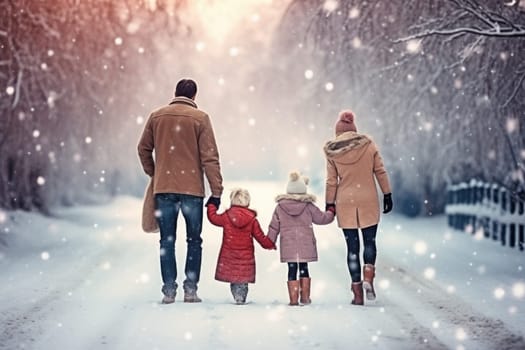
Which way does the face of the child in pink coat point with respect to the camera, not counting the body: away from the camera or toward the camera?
away from the camera

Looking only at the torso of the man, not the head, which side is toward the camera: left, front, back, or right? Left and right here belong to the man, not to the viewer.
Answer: back

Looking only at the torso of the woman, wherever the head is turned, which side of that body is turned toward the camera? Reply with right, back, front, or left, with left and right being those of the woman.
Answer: back

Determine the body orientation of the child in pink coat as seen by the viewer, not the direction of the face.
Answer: away from the camera

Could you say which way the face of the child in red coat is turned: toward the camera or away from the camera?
away from the camera

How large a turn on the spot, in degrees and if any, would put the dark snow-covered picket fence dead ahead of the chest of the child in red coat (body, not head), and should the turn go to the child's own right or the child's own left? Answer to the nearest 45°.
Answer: approximately 45° to the child's own right

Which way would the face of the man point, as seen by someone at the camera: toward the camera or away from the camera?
away from the camera

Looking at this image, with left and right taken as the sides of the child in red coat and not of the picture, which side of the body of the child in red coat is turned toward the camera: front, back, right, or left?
back

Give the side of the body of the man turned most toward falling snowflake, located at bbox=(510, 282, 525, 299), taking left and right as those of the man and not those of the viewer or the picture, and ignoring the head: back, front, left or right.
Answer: right

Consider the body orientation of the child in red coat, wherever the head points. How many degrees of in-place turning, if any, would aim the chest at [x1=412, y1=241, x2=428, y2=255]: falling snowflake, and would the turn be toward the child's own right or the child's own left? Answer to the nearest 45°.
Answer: approximately 45° to the child's own right

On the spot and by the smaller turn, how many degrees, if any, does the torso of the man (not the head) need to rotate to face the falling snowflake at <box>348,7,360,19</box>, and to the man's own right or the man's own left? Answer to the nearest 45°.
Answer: approximately 45° to the man's own right
